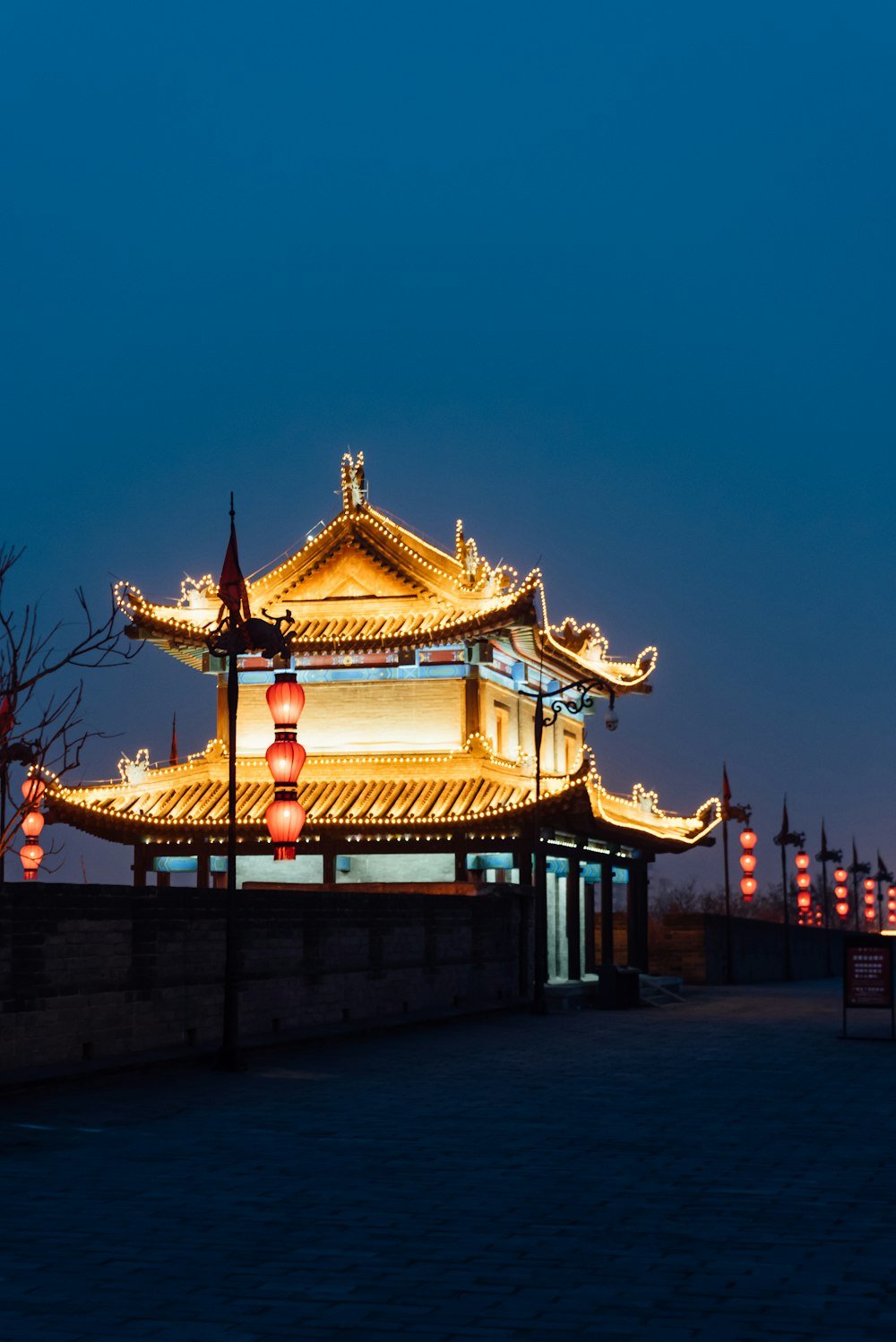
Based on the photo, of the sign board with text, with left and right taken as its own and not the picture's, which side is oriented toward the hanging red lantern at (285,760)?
right

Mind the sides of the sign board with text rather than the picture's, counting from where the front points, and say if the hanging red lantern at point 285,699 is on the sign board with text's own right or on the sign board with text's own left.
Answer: on the sign board with text's own right

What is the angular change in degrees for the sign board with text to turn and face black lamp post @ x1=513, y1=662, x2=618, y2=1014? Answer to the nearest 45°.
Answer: approximately 135° to its right

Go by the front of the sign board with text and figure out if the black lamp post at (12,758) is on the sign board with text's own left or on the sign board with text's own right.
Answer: on the sign board with text's own right

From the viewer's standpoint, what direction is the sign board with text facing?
toward the camera

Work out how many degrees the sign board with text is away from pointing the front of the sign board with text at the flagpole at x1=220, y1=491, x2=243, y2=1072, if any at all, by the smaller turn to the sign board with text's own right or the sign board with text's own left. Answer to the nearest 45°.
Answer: approximately 45° to the sign board with text's own right

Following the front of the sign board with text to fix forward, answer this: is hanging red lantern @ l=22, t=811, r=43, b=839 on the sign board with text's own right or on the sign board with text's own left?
on the sign board with text's own right
